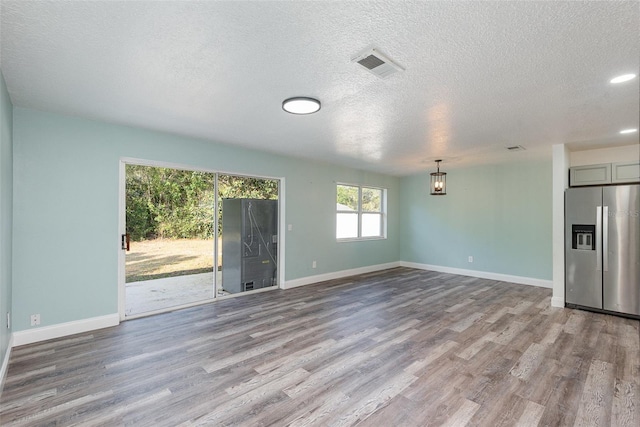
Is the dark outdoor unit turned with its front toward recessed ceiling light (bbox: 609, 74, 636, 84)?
no

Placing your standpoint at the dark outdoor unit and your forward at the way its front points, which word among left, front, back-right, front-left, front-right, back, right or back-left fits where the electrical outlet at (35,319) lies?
left

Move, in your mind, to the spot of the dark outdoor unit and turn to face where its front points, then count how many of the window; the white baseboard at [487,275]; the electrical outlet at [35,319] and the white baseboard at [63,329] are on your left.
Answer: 2

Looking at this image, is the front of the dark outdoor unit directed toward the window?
no

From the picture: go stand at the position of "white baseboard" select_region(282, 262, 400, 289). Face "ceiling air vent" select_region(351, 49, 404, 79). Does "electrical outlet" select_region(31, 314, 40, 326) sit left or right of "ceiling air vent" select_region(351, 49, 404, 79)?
right

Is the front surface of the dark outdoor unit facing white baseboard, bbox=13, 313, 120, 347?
no

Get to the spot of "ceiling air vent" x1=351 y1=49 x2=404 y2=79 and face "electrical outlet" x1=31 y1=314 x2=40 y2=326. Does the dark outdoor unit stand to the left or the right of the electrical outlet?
right
